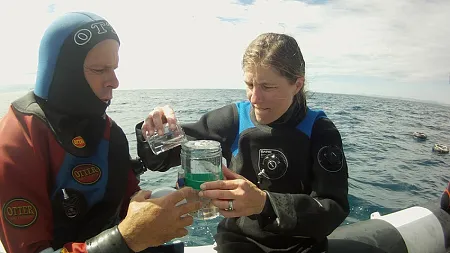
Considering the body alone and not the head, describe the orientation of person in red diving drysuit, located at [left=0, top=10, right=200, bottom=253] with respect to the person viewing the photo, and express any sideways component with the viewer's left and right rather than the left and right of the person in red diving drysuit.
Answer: facing the viewer and to the right of the viewer

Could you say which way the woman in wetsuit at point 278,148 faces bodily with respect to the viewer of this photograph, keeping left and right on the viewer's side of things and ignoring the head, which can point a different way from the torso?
facing the viewer and to the left of the viewer

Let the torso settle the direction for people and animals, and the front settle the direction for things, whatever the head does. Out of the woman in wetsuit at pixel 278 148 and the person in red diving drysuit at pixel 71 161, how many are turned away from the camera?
0

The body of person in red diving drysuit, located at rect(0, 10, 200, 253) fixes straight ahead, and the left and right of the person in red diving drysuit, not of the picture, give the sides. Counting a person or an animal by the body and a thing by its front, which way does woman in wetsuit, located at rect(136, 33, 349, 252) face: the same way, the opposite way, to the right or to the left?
to the right

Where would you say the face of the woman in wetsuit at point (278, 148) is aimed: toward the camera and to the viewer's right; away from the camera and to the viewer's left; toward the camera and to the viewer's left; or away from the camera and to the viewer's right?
toward the camera and to the viewer's left

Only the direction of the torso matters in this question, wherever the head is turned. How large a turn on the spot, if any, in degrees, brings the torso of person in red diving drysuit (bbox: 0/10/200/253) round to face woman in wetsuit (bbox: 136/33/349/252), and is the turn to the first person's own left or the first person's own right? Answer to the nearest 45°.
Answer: approximately 45° to the first person's own left

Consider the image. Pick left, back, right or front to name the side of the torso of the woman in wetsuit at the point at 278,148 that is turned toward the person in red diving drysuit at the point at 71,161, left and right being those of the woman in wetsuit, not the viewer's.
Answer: right
